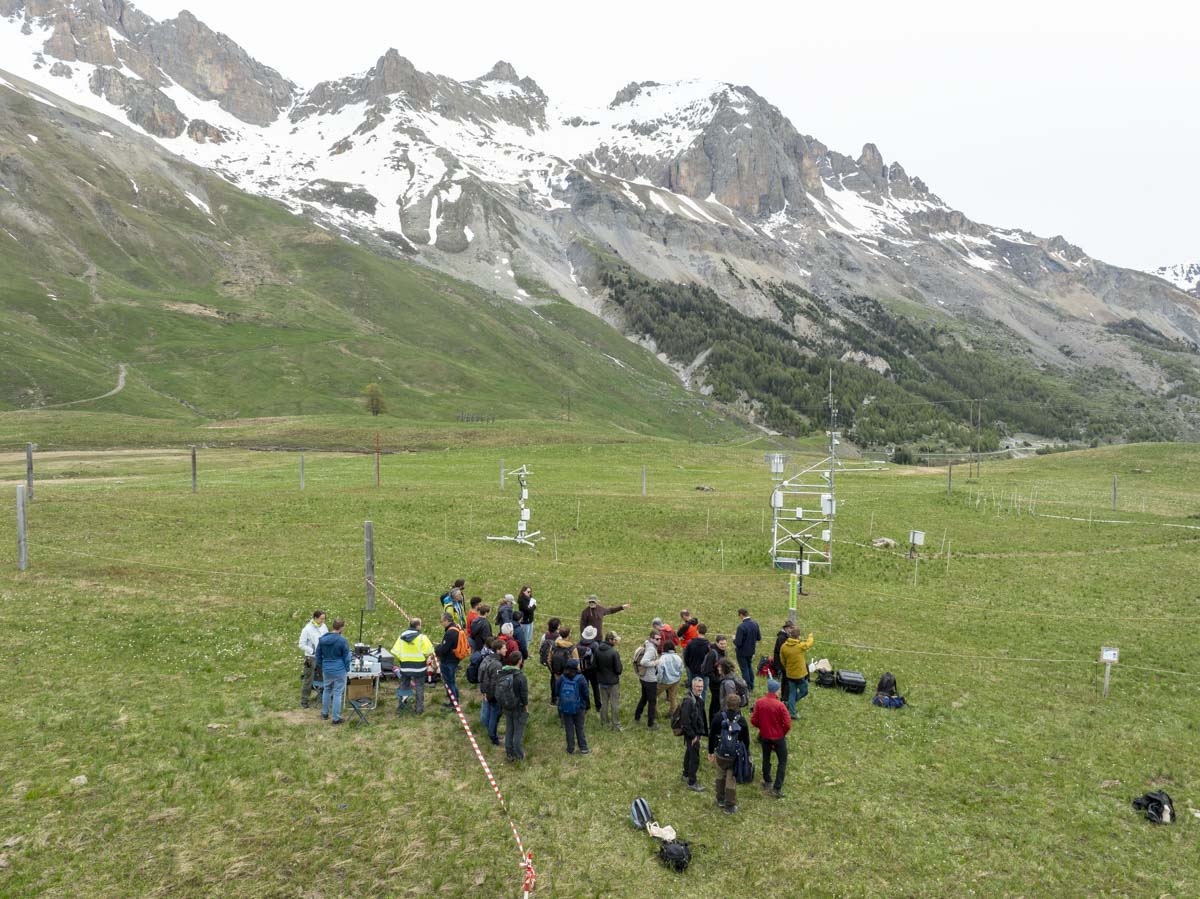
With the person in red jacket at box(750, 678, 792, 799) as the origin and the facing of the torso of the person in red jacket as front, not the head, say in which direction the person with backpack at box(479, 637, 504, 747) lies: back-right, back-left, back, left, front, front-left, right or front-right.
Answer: left

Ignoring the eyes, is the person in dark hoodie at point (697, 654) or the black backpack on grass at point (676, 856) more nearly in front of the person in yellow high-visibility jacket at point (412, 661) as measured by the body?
the person in dark hoodie

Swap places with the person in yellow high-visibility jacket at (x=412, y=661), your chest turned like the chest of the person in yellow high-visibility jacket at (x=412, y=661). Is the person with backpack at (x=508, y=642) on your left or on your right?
on your right

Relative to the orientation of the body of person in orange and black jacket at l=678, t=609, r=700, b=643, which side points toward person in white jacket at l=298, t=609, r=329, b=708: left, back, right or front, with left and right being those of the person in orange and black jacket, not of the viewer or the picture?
front

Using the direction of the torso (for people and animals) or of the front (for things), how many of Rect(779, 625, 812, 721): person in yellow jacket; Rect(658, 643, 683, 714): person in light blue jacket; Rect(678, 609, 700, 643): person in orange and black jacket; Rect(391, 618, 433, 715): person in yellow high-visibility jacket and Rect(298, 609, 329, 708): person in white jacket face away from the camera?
3

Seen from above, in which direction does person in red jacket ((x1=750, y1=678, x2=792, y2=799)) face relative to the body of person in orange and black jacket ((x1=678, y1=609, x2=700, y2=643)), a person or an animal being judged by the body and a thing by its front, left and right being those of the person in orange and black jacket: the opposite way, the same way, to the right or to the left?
to the right

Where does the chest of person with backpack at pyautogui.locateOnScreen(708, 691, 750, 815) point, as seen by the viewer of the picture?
away from the camera

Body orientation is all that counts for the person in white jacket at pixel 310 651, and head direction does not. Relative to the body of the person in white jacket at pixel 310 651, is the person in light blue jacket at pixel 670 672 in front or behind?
in front

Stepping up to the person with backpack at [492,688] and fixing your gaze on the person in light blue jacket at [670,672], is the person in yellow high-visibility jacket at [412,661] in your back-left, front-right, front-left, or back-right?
back-left

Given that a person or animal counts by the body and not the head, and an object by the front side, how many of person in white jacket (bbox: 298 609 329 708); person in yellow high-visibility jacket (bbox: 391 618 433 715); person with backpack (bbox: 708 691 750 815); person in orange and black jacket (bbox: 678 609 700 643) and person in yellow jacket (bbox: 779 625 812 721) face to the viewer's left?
1

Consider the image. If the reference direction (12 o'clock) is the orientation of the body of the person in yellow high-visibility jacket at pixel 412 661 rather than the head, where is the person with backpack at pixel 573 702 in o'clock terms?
the person with backpack at pixel 573 702 is roughly at 4 o'clock from the person in yellow high-visibility jacket at pixel 412 661.

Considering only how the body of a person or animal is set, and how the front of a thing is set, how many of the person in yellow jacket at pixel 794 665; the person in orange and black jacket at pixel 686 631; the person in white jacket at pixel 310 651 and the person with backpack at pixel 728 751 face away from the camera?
2

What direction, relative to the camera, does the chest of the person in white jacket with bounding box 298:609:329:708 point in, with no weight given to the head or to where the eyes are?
to the viewer's right

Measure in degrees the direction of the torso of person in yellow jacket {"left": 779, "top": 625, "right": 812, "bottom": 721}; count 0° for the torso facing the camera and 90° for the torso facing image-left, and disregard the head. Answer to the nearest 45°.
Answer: approximately 180°

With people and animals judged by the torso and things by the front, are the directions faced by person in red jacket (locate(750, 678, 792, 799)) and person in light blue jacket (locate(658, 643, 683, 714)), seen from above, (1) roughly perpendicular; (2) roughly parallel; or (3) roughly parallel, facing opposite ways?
roughly parallel

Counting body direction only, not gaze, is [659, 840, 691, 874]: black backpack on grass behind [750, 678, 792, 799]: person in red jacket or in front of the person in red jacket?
behind

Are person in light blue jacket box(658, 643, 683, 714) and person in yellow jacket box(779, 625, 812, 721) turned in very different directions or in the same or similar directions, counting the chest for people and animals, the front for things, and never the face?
same or similar directions

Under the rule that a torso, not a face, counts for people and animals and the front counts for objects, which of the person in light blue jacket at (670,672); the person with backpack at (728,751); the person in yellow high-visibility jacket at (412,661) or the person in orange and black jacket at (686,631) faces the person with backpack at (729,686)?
the person with backpack at (728,751)

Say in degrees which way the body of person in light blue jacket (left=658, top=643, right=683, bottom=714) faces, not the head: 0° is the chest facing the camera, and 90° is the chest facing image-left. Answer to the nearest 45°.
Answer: approximately 180°

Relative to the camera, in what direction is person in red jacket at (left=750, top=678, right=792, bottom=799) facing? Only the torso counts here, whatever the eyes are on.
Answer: away from the camera
